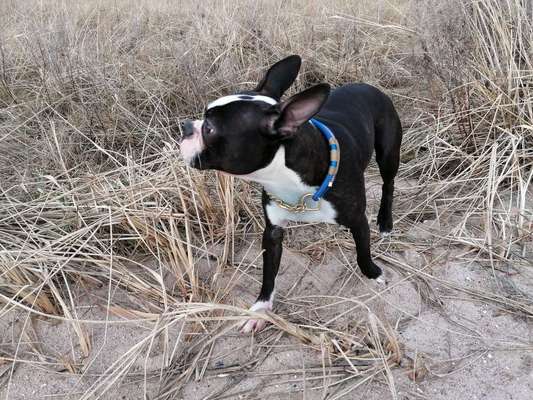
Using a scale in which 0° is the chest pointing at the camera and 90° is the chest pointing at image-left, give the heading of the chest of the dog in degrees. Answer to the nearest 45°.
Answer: approximately 45°
